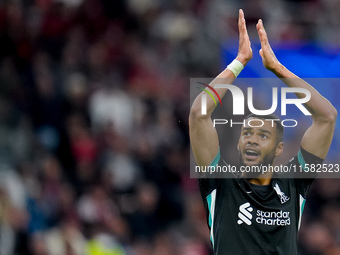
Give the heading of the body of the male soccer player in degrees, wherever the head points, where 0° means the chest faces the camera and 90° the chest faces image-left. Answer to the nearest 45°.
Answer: approximately 0°
